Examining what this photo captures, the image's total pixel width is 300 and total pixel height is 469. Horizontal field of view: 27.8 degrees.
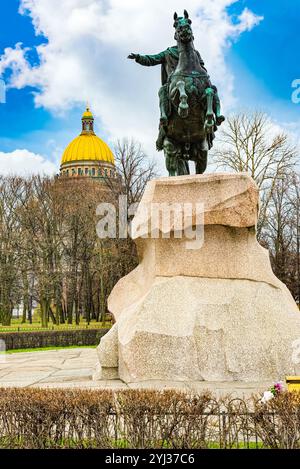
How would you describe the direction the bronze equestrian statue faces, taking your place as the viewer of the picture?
facing the viewer

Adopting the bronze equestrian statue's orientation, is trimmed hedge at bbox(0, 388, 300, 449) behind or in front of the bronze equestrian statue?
in front
